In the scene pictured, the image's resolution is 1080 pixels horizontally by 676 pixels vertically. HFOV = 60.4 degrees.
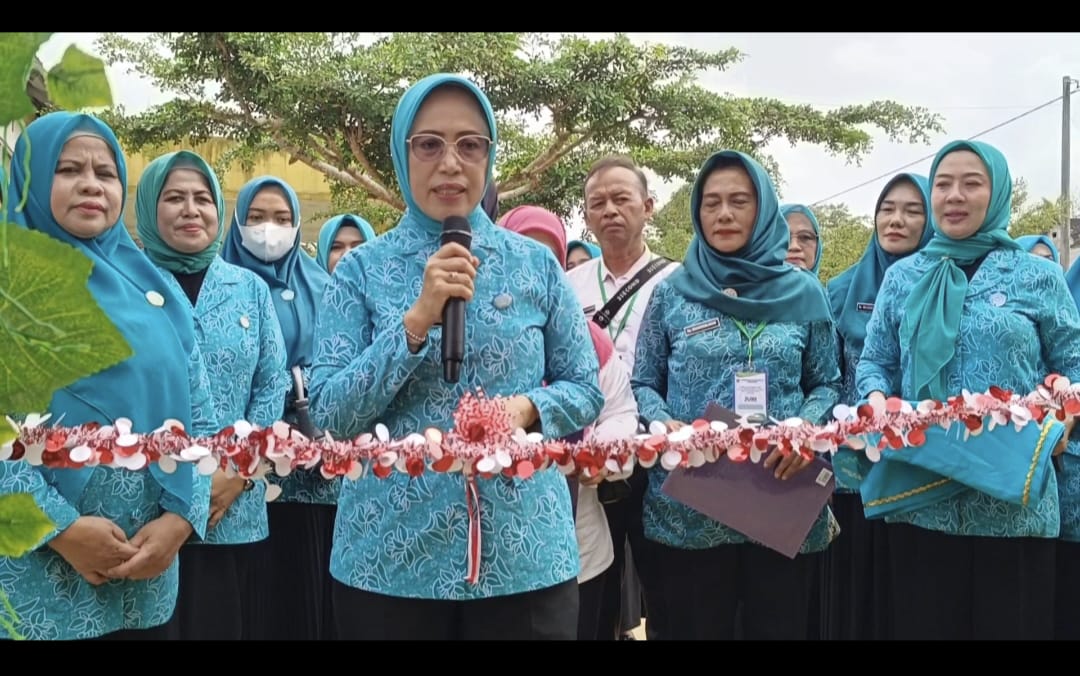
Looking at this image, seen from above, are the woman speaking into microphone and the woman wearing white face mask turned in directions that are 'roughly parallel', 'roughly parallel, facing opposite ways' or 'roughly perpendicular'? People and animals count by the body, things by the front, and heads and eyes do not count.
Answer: roughly parallel

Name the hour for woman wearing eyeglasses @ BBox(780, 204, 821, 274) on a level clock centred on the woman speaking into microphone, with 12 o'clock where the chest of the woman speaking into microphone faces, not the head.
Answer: The woman wearing eyeglasses is roughly at 7 o'clock from the woman speaking into microphone.

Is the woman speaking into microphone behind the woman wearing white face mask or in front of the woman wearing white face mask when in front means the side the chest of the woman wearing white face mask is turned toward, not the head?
in front

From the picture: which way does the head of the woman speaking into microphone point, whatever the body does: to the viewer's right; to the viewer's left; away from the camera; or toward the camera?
toward the camera

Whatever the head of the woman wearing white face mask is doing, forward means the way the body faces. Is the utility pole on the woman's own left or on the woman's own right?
on the woman's own left

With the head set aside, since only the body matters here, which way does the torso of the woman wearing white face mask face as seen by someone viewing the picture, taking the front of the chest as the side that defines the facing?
toward the camera

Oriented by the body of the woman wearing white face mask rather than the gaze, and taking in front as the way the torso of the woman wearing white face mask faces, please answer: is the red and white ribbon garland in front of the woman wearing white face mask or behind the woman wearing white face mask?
in front

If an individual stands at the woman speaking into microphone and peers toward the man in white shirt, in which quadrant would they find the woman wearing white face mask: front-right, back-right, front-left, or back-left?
front-left

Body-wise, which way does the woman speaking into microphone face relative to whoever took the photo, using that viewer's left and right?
facing the viewer

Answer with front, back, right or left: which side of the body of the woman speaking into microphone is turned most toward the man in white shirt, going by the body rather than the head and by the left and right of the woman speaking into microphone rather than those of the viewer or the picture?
back

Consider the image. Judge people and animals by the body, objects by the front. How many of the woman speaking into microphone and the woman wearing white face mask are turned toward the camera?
2

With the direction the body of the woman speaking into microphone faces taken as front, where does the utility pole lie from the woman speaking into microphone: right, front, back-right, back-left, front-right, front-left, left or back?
back-left

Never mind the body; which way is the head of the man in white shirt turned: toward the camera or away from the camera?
toward the camera

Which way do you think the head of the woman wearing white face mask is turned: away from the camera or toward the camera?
toward the camera

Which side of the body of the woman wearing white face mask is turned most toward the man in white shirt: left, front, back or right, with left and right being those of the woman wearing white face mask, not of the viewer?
left

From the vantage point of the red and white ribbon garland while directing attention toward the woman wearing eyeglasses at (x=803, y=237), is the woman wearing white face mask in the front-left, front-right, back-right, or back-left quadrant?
front-left
